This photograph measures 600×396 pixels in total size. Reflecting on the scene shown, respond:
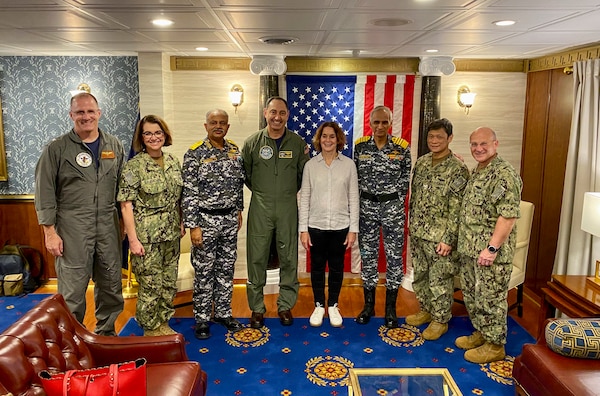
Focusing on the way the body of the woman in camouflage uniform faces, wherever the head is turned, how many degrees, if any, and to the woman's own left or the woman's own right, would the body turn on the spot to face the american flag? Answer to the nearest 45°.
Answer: approximately 90° to the woman's own left

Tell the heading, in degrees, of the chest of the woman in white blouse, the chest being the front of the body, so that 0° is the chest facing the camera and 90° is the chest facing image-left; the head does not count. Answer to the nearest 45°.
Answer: approximately 0°

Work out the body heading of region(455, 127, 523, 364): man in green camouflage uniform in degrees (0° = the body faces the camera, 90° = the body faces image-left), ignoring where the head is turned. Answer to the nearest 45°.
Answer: approximately 45°

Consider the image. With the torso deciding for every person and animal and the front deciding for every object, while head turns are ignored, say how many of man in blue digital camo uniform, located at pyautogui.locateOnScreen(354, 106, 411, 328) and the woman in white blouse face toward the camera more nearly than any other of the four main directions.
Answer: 2

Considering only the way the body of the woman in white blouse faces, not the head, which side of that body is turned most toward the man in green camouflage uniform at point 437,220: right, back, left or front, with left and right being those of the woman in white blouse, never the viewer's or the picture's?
left

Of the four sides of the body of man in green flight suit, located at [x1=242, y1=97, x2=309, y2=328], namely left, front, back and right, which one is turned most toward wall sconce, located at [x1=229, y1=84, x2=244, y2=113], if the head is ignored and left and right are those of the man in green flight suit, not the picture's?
back

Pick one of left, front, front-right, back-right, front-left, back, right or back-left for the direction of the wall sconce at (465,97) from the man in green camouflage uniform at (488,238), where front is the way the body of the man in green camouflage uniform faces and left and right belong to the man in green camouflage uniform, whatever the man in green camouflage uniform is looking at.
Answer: back-right
